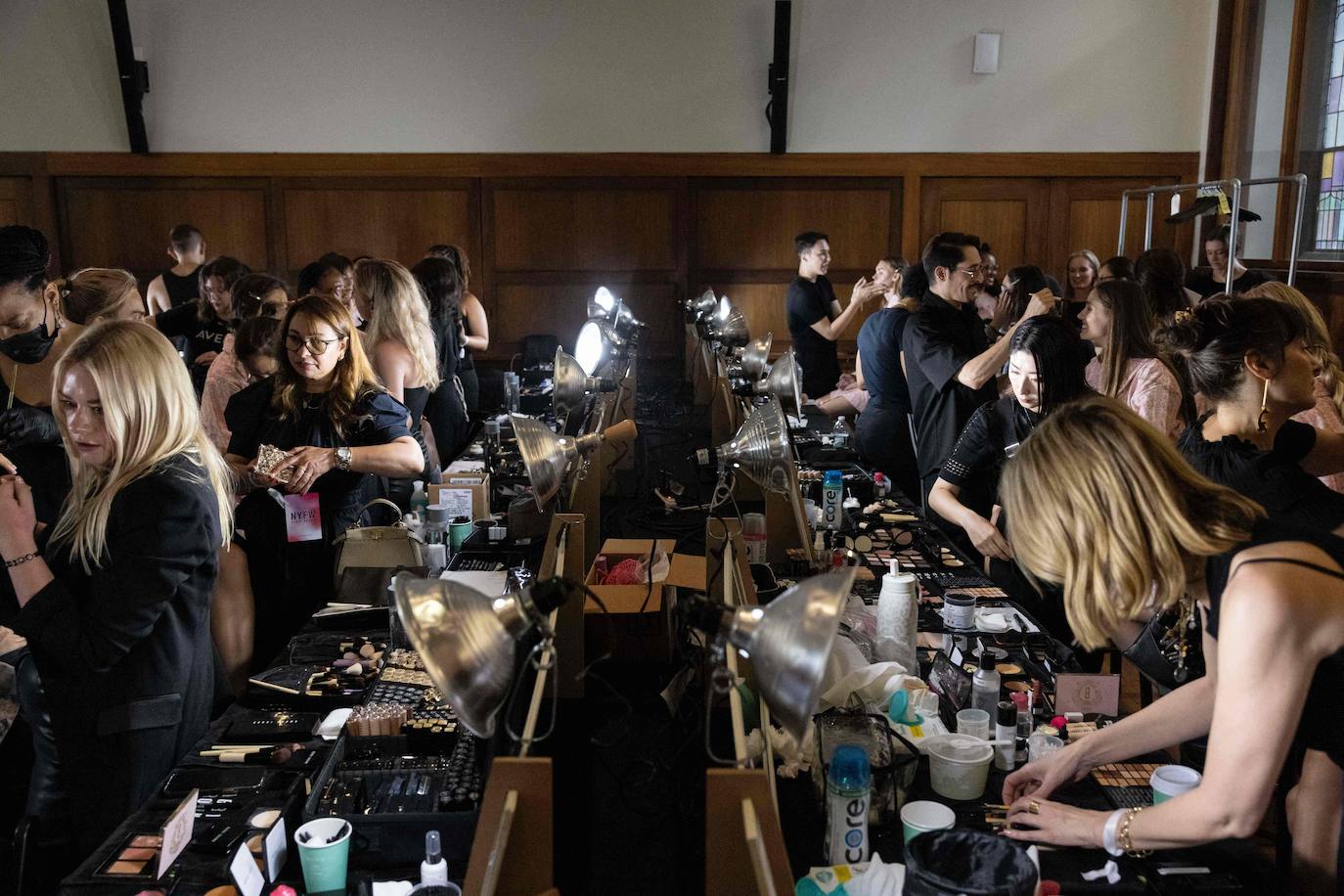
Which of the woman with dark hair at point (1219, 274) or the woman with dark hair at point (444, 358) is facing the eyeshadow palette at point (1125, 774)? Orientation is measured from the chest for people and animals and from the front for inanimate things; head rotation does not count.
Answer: the woman with dark hair at point (1219, 274)

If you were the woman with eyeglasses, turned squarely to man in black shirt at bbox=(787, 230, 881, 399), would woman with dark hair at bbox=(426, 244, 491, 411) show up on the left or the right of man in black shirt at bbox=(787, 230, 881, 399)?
left

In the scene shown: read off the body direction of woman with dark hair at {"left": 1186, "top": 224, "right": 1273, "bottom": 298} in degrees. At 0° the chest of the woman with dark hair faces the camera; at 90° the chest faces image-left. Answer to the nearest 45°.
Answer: approximately 0°

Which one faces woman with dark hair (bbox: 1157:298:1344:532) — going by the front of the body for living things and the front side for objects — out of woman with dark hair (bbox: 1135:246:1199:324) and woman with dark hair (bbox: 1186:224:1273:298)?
woman with dark hair (bbox: 1186:224:1273:298)

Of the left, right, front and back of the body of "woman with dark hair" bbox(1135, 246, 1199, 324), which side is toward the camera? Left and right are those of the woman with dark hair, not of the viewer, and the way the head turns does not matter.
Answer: back

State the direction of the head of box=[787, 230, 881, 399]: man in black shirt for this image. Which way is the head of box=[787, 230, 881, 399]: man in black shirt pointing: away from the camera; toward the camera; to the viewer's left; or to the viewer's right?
to the viewer's right

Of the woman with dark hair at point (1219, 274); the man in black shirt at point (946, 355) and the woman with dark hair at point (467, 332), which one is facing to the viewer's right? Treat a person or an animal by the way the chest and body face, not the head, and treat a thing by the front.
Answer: the man in black shirt

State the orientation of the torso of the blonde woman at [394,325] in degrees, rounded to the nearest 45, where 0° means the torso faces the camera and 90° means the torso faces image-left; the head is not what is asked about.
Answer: approximately 135°

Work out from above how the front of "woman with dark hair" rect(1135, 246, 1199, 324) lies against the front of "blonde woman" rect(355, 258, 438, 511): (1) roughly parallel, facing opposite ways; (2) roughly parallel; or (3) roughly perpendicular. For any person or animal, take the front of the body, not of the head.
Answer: roughly perpendicular

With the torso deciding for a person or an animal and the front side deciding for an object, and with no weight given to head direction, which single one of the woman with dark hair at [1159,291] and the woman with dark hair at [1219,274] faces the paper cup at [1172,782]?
the woman with dark hair at [1219,274]

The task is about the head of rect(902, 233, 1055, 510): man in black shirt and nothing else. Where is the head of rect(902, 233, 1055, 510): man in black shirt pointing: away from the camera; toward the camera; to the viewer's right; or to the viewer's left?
to the viewer's right
